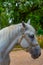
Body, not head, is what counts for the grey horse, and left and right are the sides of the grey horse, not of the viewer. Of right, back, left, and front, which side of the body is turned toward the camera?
right
